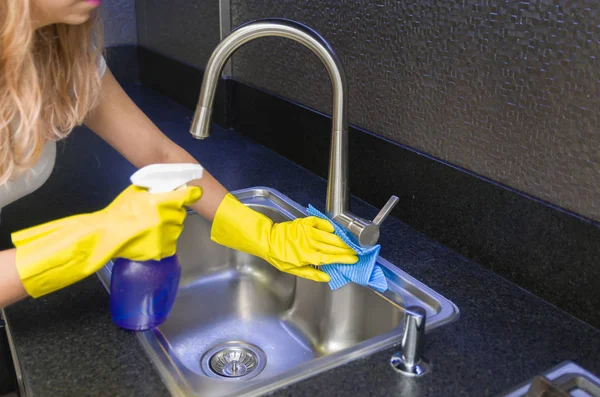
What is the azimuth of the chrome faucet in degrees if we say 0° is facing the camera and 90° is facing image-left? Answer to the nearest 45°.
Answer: approximately 45°

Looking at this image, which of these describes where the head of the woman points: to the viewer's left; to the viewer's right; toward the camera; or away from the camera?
to the viewer's right
